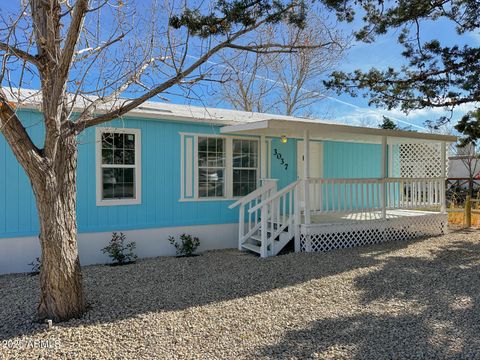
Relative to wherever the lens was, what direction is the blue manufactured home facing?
facing the viewer and to the right of the viewer

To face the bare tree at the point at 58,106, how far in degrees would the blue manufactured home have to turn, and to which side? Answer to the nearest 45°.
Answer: approximately 45° to its right

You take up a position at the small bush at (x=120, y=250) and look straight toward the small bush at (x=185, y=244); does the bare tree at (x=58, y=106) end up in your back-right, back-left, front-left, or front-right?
back-right
